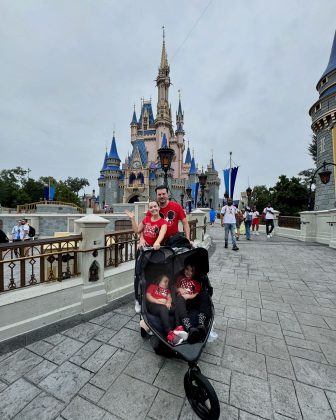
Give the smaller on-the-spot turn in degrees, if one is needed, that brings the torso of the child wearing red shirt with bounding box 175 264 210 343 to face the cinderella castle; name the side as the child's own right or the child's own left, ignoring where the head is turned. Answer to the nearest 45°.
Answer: approximately 180°

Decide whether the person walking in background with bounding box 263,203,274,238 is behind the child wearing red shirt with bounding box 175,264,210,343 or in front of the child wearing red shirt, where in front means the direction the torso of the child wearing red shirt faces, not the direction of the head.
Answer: behind

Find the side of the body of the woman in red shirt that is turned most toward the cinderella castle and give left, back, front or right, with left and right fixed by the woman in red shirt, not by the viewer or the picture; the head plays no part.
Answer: back

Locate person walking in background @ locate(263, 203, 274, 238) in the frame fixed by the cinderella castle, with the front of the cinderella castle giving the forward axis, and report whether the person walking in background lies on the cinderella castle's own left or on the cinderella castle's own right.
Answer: on the cinderella castle's own left

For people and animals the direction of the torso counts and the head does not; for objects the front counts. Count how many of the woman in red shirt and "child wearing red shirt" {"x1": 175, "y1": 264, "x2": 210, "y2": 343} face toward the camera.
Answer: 2

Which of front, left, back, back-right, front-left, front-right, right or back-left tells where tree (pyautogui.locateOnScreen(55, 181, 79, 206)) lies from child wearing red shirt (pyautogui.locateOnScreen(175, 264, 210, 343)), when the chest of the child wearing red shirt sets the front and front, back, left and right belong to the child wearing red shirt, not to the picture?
back-right

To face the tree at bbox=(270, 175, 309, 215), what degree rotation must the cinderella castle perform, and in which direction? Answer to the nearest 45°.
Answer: approximately 90° to its left

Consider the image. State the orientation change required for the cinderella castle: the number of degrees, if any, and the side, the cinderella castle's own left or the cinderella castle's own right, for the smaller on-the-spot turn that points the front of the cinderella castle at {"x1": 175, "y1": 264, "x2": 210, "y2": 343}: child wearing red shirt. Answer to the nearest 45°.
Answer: approximately 45° to the cinderella castle's own left
